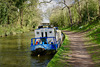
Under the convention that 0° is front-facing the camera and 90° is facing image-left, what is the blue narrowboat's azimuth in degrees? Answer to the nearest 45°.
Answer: approximately 0°
